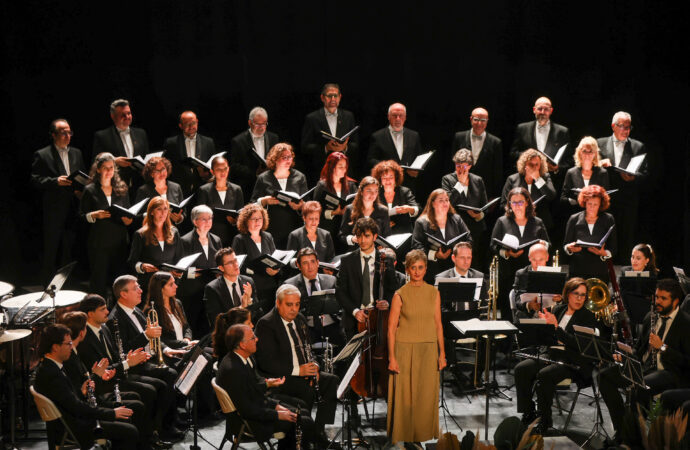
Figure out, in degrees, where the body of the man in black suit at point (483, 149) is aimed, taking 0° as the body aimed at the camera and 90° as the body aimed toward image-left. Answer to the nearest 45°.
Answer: approximately 0°

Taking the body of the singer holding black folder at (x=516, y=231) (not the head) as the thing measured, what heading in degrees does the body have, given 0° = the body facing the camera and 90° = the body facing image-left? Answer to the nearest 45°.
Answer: approximately 0°

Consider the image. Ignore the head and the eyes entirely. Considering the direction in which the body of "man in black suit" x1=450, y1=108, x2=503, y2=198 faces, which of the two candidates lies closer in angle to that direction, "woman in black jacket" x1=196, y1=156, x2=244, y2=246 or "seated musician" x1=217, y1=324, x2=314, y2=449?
the seated musician

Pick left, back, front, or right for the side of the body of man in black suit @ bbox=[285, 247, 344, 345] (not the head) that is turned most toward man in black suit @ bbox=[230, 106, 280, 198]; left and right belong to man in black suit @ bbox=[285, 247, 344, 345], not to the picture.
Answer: back

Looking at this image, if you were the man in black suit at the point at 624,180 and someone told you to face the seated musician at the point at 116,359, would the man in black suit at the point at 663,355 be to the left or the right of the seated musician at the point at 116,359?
left

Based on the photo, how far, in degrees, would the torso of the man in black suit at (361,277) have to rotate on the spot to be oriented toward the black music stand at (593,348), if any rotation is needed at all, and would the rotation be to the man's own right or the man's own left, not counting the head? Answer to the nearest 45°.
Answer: approximately 45° to the man's own left

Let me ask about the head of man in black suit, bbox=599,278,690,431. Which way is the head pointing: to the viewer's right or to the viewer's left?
to the viewer's left

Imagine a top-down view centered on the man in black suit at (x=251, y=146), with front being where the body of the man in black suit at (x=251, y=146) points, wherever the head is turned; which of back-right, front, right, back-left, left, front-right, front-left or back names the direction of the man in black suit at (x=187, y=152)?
back-right

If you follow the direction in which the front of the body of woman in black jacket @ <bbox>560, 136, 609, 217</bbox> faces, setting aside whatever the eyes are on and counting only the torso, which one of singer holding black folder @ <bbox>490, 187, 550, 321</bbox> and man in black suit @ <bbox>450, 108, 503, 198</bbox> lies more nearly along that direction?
the singer holding black folder

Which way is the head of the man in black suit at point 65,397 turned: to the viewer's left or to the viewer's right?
to the viewer's right
